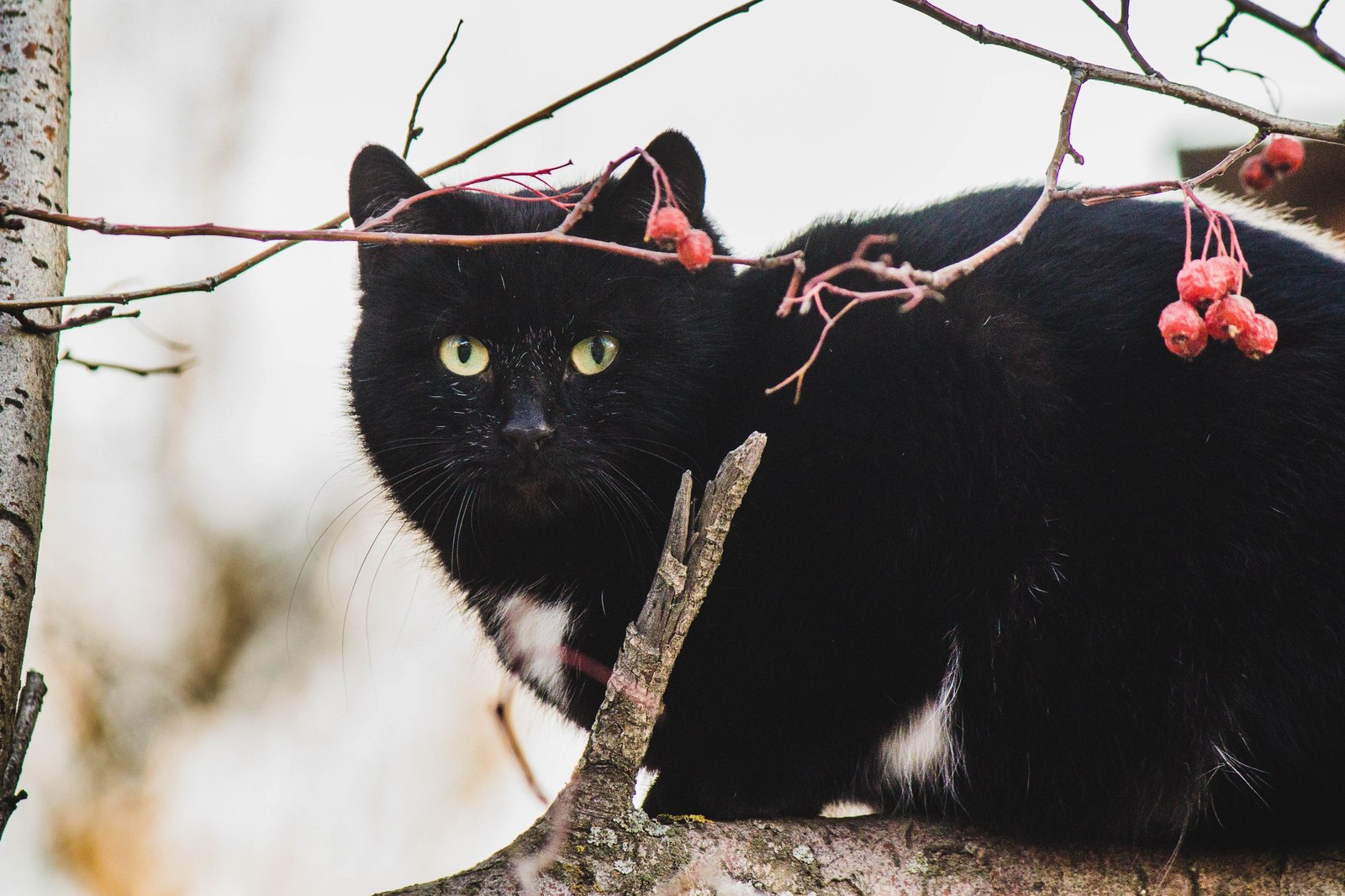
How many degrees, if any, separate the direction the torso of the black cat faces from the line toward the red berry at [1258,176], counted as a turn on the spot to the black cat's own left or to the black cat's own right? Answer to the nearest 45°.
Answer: approximately 135° to the black cat's own left

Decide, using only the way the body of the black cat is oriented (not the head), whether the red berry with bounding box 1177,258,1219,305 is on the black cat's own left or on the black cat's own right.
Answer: on the black cat's own left

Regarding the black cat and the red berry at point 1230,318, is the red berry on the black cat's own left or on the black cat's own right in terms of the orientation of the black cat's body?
on the black cat's own left

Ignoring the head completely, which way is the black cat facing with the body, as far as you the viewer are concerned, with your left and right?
facing to the left of the viewer
